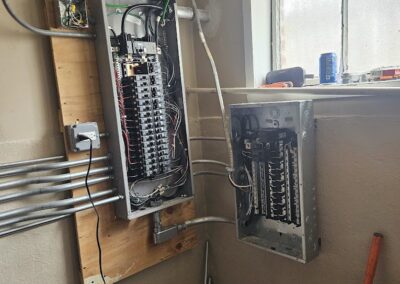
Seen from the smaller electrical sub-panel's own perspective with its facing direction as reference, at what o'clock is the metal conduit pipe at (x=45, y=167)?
The metal conduit pipe is roughly at 1 o'clock from the smaller electrical sub-panel.

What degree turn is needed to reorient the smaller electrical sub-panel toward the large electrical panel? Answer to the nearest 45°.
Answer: approximately 45° to its right

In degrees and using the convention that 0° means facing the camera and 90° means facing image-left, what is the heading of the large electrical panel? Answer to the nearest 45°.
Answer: approximately 315°

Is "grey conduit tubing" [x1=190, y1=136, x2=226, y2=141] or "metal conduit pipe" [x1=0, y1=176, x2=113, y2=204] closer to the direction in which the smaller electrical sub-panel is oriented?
the metal conduit pipe

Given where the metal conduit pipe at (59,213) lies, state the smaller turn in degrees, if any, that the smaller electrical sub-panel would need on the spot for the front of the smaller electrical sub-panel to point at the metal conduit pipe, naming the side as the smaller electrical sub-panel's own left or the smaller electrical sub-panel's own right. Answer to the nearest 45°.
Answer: approximately 45° to the smaller electrical sub-panel's own right

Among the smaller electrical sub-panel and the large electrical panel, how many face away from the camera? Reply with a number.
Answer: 0

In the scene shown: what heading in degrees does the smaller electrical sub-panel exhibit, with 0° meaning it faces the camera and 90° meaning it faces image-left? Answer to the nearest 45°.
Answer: approximately 45°
